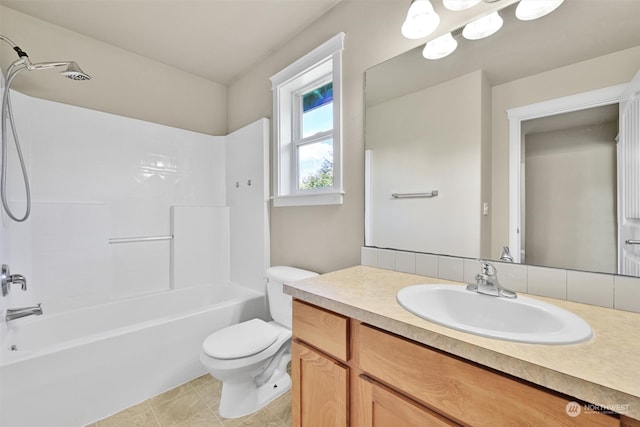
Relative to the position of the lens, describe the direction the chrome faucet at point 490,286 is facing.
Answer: facing the viewer and to the left of the viewer

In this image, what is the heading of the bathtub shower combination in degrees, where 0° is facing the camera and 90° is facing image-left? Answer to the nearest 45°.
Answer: approximately 315°

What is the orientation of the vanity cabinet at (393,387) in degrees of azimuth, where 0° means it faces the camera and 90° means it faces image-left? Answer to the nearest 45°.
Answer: approximately 45°

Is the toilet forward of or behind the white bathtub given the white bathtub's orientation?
forward

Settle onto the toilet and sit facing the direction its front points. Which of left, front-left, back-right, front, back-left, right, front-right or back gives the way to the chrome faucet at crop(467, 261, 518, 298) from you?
left

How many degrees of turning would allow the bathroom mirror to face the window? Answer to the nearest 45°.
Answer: approximately 45° to its right

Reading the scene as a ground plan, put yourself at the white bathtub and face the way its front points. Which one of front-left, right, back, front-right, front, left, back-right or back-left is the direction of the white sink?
front
